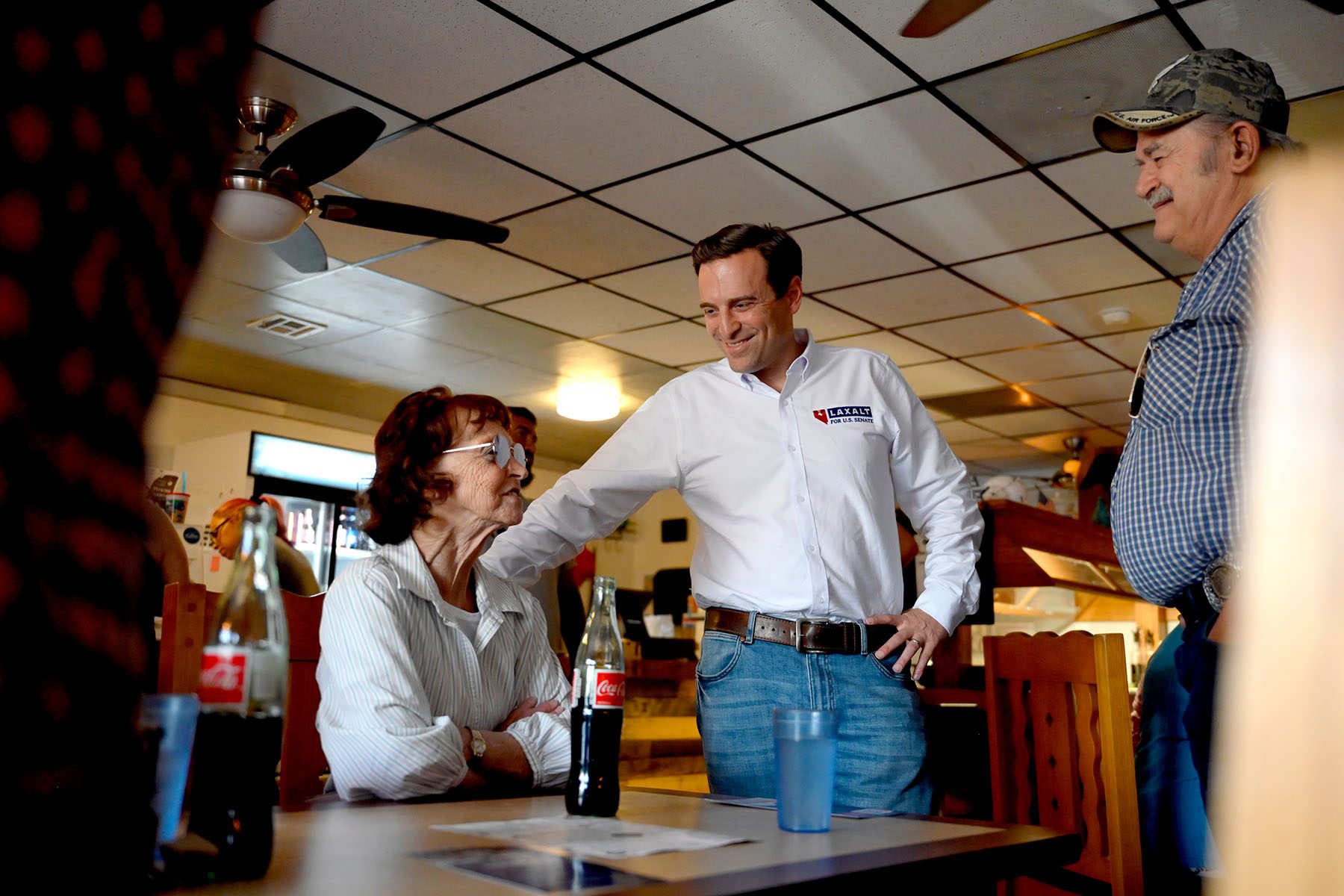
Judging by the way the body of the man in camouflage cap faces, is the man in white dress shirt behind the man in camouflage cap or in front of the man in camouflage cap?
in front

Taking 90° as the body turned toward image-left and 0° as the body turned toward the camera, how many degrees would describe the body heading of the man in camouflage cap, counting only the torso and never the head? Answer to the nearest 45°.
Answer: approximately 90°

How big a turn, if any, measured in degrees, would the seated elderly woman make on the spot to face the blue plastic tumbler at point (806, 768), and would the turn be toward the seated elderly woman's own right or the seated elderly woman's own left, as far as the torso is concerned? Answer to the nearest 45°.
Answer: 0° — they already face it

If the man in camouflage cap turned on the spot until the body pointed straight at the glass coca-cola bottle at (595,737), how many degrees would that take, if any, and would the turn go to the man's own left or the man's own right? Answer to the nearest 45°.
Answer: approximately 45° to the man's own left

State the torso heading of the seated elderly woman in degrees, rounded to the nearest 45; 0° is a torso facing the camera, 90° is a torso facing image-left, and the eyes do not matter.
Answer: approximately 315°

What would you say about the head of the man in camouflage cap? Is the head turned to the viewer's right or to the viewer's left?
to the viewer's left

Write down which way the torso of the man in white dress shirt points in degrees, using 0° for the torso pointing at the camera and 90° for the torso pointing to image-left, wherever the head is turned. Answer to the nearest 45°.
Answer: approximately 0°

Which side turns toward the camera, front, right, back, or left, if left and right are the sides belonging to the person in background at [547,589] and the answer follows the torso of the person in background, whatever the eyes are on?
front

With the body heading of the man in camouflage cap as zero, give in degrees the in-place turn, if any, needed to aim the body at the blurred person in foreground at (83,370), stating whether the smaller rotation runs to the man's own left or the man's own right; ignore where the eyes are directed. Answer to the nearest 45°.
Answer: approximately 90° to the man's own left

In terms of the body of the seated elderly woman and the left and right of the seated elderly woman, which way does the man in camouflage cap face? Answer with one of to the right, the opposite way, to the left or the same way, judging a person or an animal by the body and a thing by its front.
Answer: the opposite way

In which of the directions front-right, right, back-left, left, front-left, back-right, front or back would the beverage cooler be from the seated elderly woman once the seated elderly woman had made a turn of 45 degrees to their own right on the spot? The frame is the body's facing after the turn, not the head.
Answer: back

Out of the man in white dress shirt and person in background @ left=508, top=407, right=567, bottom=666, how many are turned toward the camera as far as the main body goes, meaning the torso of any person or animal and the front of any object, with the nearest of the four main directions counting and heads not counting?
2

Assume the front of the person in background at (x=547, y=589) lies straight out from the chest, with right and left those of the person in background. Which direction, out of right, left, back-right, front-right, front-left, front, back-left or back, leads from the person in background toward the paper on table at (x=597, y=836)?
front

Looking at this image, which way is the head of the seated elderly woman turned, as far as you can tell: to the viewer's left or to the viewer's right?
to the viewer's right

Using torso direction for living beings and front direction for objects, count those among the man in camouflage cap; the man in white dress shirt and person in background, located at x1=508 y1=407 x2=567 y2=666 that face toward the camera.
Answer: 2
